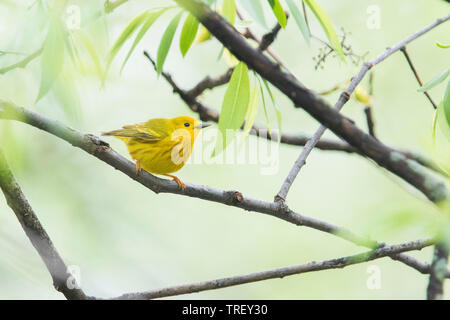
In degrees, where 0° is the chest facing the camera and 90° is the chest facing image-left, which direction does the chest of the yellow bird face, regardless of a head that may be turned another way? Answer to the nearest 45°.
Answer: approximately 270°
